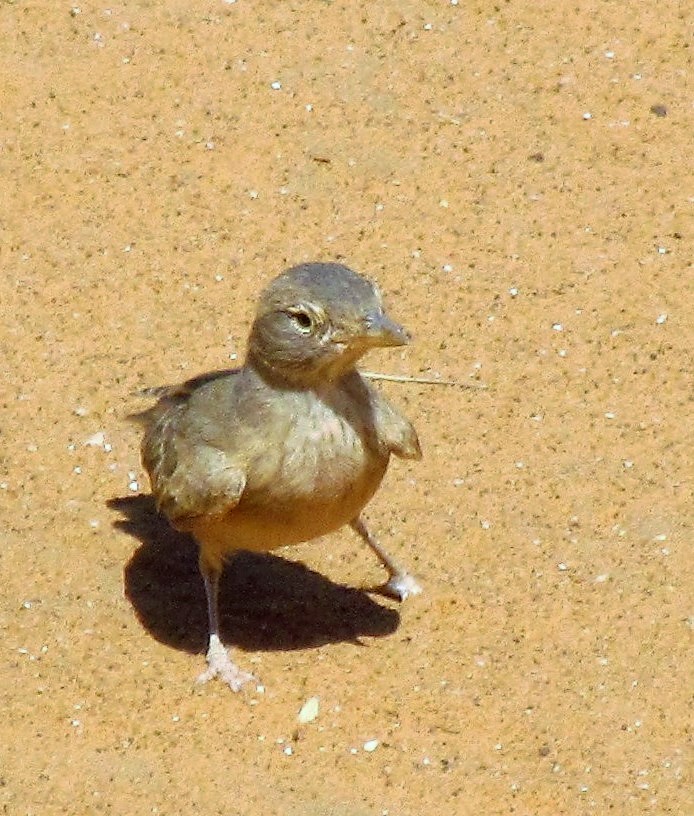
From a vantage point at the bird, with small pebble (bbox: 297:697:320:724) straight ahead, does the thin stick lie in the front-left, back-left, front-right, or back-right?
back-left

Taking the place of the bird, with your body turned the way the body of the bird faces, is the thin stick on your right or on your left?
on your left

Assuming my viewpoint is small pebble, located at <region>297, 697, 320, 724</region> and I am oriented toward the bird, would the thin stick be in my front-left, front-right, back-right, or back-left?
front-right

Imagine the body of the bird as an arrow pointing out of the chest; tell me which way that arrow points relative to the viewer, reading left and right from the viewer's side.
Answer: facing the viewer and to the right of the viewer

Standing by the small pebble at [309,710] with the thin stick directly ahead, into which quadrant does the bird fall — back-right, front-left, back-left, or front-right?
front-left
